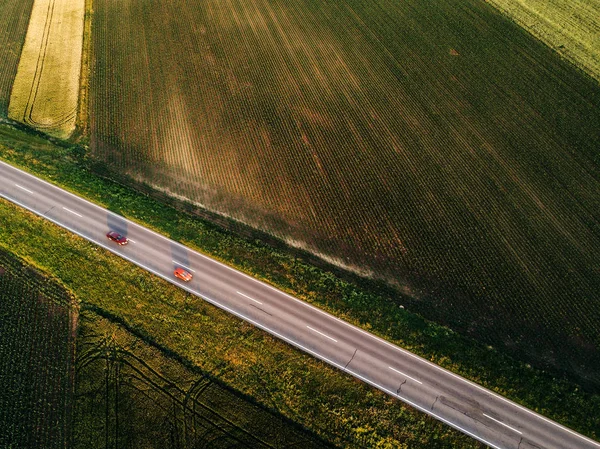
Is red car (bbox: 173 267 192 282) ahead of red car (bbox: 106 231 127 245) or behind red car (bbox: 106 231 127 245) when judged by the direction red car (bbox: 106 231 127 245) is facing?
ahead

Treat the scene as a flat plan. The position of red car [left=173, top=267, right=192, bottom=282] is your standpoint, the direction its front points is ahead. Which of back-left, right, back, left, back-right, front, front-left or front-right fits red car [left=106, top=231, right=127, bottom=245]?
back

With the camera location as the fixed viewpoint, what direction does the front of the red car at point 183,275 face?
facing the viewer and to the right of the viewer

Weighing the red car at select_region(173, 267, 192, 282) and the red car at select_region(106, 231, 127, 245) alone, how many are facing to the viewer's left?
0

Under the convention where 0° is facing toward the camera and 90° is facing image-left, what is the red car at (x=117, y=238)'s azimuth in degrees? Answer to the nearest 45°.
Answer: approximately 315°
